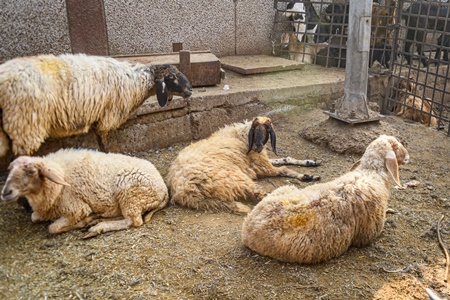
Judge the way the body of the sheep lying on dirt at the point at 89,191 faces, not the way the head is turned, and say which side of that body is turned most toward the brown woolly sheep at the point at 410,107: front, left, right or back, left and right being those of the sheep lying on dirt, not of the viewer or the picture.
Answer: back

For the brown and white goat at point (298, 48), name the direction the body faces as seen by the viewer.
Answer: to the viewer's left

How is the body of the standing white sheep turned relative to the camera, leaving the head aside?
to the viewer's right

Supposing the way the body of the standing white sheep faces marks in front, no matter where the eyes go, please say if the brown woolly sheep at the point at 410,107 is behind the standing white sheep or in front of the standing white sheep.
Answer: in front

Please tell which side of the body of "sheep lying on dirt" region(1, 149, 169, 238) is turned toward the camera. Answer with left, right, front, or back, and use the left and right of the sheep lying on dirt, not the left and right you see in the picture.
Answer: left

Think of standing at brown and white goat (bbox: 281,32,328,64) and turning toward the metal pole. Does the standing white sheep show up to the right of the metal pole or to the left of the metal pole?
right

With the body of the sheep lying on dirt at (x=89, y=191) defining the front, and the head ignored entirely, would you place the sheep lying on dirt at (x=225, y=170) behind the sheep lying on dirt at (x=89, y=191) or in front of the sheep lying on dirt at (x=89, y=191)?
behind

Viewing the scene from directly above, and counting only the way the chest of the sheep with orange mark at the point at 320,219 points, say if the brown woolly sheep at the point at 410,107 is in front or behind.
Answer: in front

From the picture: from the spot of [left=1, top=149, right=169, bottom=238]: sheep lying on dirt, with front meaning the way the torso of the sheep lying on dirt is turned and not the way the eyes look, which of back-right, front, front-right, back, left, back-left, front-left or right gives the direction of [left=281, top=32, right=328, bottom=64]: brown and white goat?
back-right

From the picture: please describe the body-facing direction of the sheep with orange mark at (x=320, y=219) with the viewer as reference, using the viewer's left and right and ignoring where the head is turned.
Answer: facing away from the viewer and to the right of the viewer

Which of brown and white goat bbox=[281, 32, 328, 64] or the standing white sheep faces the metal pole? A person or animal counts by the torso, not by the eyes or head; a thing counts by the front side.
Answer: the standing white sheep

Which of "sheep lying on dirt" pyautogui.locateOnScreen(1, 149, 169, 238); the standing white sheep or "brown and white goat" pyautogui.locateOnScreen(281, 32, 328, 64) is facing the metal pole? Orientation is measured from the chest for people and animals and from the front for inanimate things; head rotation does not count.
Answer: the standing white sheep
